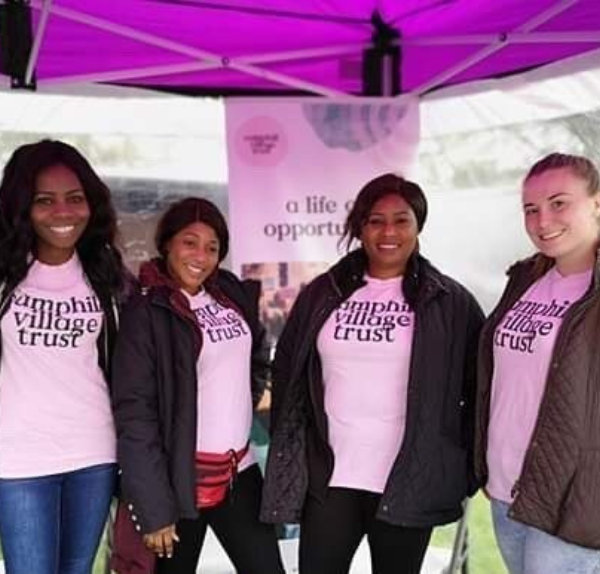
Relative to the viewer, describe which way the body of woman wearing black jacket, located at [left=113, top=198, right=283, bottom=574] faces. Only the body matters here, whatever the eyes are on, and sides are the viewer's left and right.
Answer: facing the viewer and to the right of the viewer

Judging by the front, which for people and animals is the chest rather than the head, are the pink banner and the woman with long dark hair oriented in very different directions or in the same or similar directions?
same or similar directions

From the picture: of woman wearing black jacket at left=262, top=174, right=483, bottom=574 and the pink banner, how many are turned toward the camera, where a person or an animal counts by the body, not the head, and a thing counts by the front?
2

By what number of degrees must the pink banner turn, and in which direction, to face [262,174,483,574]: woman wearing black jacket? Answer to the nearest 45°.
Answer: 0° — it already faces them

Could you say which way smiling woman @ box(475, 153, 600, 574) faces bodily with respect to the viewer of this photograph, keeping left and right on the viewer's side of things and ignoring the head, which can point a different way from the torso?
facing the viewer and to the left of the viewer

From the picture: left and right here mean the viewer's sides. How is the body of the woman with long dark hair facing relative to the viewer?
facing the viewer

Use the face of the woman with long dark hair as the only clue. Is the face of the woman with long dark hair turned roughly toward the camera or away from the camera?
toward the camera

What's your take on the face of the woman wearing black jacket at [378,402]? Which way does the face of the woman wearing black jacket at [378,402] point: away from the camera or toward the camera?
toward the camera

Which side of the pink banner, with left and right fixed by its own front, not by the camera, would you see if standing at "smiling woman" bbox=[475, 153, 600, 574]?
front

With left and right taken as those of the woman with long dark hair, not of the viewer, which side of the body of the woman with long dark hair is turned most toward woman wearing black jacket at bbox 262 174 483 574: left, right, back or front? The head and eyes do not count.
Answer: left

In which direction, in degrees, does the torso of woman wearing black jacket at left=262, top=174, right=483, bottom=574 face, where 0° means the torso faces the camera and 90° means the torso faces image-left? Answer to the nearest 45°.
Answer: approximately 0°

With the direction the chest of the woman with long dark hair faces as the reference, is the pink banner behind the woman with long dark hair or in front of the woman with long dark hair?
behind

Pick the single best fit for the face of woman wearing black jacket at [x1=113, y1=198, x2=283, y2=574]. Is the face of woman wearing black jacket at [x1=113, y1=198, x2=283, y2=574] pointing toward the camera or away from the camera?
toward the camera

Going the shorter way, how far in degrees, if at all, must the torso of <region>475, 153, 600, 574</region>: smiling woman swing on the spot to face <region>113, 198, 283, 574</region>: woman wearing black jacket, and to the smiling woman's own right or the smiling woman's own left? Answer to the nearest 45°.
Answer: approximately 45° to the smiling woman's own right
